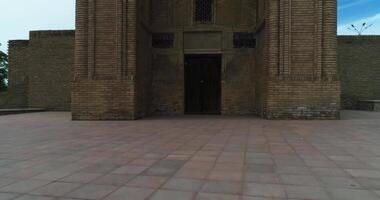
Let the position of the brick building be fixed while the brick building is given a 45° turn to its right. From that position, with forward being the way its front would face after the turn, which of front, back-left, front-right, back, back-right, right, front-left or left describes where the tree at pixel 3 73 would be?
right

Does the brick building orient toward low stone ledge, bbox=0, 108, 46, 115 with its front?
no

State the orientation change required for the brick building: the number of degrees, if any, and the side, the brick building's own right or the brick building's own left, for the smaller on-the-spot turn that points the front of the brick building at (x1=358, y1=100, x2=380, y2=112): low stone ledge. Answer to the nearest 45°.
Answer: approximately 135° to the brick building's own left

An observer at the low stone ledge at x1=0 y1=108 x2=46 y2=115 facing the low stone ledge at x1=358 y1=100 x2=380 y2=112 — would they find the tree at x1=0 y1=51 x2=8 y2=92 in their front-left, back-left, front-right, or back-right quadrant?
back-left

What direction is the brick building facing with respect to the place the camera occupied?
facing the viewer
